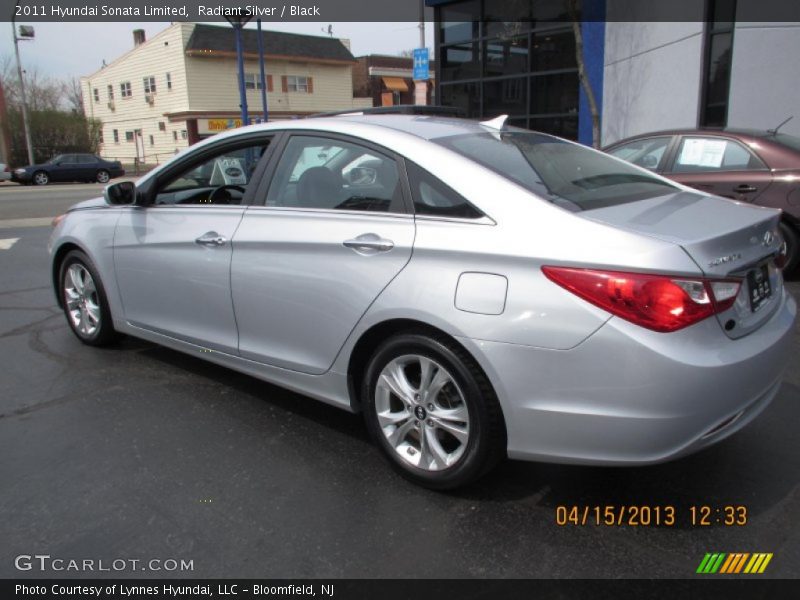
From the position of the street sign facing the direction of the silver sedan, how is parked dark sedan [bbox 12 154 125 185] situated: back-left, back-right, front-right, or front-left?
back-right

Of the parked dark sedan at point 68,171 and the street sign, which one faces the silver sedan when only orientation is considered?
the street sign

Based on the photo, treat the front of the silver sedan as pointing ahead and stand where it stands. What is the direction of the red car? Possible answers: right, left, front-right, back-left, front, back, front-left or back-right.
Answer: right

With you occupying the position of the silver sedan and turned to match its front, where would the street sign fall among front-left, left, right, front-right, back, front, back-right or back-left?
front-right

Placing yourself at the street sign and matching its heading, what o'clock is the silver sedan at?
The silver sedan is roughly at 12 o'clock from the street sign.

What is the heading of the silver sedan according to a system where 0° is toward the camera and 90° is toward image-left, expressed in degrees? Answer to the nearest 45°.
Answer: approximately 135°

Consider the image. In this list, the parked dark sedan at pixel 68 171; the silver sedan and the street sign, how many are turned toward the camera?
1

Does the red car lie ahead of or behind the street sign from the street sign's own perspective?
ahead

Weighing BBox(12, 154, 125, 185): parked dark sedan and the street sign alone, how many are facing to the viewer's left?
1

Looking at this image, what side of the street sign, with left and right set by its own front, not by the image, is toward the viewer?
front

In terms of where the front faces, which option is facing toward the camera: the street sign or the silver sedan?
the street sign

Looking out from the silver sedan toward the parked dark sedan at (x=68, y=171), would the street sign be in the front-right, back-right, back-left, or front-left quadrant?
front-right

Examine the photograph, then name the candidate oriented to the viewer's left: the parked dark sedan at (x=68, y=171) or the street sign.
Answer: the parked dark sedan

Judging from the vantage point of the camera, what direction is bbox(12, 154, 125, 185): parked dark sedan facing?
facing to the left of the viewer

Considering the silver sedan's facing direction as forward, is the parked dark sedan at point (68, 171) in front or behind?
in front
